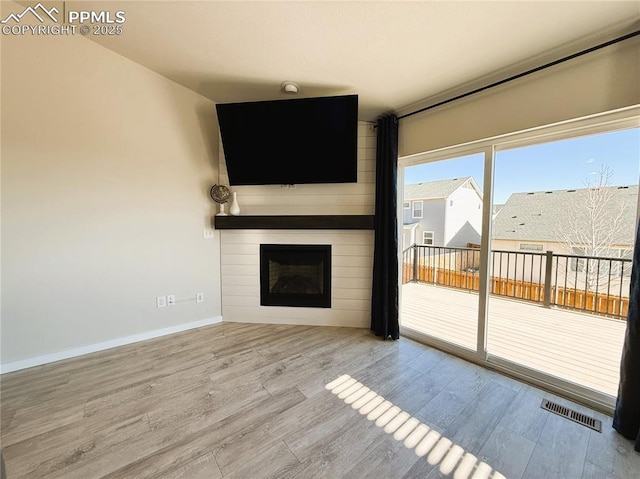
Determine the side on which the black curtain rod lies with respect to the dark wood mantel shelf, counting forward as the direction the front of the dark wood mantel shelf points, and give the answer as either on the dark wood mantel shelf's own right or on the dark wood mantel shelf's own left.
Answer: on the dark wood mantel shelf's own left

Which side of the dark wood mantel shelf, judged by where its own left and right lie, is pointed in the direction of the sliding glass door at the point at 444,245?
left

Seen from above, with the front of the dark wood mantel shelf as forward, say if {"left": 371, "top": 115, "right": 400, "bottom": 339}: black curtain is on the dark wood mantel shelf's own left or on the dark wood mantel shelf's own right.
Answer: on the dark wood mantel shelf's own left

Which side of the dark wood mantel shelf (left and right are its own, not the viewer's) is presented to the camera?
front

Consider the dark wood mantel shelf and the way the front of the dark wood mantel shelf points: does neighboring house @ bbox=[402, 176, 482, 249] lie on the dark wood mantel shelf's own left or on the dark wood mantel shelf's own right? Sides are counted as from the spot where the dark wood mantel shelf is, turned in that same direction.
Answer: on the dark wood mantel shelf's own left

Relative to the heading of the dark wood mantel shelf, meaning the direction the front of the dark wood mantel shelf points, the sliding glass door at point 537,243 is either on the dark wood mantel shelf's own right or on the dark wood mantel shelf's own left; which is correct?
on the dark wood mantel shelf's own left

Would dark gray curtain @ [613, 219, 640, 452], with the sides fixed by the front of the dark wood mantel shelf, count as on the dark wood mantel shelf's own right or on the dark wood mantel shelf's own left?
on the dark wood mantel shelf's own left
